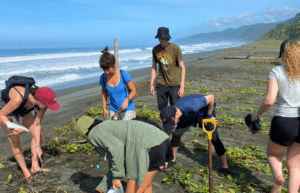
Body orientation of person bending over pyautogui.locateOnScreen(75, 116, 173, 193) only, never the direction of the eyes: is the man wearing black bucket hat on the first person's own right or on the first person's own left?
on the first person's own right

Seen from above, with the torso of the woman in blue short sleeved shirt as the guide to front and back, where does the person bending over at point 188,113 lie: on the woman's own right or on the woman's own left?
on the woman's own left

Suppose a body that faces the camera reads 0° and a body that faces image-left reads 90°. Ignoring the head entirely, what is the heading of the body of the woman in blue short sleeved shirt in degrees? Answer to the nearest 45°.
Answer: approximately 45°

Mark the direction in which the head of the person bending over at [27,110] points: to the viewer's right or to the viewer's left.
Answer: to the viewer's right

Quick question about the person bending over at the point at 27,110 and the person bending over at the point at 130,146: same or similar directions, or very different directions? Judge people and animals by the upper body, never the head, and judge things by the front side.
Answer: very different directions

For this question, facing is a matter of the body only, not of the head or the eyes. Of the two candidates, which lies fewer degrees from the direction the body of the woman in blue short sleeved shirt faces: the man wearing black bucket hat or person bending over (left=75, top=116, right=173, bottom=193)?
the person bending over

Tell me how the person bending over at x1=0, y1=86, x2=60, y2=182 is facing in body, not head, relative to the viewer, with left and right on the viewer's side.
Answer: facing to the right of the viewer
